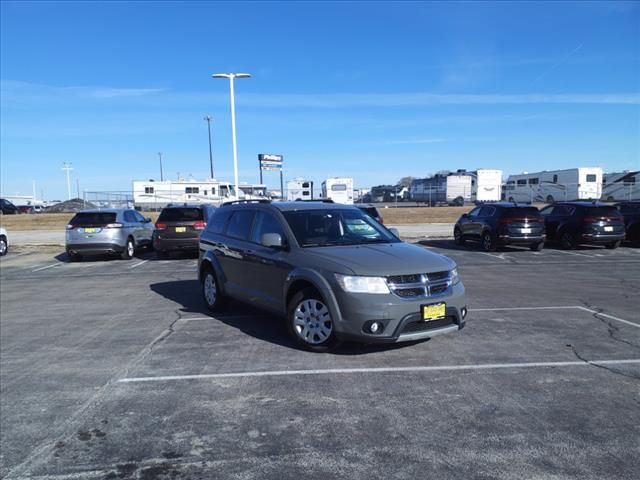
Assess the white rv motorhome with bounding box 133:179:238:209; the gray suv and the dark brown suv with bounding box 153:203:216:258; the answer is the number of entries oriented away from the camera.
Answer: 1

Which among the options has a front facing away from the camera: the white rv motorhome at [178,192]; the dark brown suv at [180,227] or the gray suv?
the dark brown suv

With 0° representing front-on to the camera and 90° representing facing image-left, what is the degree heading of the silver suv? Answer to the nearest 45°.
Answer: approximately 225°

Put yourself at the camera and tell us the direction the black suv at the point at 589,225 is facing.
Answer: facing away from the viewer and to the left of the viewer

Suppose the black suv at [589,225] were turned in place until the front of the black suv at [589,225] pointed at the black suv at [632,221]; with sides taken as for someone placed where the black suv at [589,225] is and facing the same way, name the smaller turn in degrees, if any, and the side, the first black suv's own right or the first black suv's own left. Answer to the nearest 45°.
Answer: approximately 90° to the first black suv's own right

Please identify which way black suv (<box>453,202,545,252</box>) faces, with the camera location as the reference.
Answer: facing away from the viewer and to the left of the viewer

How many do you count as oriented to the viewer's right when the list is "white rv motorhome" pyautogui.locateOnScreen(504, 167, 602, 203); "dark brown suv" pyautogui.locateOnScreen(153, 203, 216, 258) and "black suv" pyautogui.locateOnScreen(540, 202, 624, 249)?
0

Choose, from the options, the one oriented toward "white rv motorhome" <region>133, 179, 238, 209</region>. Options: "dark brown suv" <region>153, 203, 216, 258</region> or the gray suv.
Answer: the dark brown suv

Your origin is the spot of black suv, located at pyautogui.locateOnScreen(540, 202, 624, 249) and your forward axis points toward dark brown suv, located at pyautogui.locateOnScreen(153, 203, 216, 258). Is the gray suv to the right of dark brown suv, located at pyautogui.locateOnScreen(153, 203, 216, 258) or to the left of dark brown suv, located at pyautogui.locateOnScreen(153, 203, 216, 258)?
left

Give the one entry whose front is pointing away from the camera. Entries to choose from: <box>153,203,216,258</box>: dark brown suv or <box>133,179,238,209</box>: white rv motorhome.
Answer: the dark brown suv

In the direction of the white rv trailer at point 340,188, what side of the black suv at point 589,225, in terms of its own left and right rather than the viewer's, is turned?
front

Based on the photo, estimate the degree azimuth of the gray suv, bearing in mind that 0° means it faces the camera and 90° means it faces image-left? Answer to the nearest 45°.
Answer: approximately 315°

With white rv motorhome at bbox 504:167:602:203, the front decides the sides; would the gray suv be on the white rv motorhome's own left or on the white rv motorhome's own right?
on the white rv motorhome's own left

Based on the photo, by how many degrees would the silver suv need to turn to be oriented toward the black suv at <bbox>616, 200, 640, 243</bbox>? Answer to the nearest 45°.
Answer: approximately 45° to its right

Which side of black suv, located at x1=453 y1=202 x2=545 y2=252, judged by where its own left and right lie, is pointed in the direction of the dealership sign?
front

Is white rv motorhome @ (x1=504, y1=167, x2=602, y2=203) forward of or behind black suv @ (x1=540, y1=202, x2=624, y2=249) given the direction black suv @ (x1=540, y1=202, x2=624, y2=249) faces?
forward

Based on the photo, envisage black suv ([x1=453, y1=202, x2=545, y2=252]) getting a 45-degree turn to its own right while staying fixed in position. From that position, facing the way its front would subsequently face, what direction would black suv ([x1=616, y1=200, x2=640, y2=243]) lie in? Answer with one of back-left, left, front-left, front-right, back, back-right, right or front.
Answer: front-right

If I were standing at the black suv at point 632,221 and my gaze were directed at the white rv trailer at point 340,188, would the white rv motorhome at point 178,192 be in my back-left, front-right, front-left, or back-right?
front-left

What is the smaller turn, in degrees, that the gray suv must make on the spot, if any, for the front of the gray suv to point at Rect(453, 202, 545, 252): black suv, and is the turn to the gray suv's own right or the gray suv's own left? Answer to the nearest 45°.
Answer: approximately 90° to the gray suv's own left
